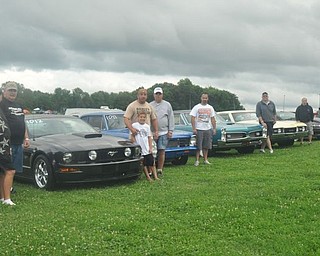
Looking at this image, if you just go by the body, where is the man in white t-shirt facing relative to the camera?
toward the camera

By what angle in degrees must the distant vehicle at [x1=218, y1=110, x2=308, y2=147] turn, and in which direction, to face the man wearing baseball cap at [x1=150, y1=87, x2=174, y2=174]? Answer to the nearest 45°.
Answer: approximately 45° to its right

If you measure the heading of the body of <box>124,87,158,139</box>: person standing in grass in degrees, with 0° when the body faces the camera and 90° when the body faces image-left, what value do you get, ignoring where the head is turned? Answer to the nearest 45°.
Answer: approximately 0°

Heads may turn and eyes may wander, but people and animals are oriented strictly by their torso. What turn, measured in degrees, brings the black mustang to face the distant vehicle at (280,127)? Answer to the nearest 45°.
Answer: approximately 90° to its left

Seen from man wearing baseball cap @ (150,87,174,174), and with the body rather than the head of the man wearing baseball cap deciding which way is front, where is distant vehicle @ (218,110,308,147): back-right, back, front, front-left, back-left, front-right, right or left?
back-left

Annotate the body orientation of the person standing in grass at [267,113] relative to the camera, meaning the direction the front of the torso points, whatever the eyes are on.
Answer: toward the camera

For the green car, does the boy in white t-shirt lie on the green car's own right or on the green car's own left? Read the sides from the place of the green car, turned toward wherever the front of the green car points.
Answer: on the green car's own right

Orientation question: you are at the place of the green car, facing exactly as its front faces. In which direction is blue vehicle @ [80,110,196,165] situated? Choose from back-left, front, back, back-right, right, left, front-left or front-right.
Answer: right

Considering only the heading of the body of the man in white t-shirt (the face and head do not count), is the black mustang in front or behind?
in front

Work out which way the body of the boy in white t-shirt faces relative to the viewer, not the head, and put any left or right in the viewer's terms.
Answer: facing the viewer

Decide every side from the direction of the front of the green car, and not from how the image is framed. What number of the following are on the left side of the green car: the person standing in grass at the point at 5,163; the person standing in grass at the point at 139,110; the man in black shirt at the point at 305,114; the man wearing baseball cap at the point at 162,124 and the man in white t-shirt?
1

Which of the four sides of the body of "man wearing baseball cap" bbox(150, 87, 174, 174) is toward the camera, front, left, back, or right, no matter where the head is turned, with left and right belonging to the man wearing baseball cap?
front

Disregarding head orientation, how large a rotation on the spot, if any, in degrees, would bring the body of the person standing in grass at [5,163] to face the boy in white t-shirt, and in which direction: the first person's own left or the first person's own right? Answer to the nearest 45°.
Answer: approximately 90° to the first person's own left

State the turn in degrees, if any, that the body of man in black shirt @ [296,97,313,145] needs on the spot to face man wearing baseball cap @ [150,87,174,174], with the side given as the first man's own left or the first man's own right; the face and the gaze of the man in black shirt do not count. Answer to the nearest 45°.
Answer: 0° — they already face them

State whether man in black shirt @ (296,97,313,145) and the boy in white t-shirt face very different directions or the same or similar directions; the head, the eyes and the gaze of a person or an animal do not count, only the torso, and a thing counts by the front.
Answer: same or similar directions
